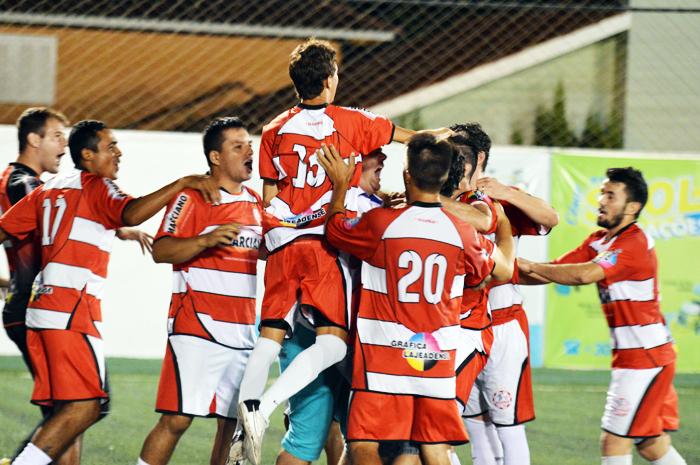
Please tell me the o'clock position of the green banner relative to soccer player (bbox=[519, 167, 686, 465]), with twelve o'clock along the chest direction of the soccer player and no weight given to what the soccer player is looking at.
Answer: The green banner is roughly at 3 o'clock from the soccer player.

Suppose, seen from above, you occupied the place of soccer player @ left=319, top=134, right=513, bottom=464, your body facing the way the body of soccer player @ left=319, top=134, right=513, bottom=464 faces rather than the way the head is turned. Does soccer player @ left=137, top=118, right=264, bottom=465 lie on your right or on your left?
on your left

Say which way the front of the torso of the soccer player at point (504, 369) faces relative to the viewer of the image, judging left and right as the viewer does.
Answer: facing the viewer and to the left of the viewer

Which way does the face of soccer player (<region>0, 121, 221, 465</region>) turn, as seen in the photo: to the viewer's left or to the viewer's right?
to the viewer's right

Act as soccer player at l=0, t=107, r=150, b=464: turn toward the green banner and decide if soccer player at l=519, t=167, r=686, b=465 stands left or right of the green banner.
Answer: right

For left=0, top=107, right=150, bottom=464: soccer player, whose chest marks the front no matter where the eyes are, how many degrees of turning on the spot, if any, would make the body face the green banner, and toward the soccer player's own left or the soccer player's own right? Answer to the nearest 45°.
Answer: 0° — they already face it

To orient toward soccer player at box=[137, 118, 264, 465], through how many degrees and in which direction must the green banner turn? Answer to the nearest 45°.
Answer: approximately 45° to its right

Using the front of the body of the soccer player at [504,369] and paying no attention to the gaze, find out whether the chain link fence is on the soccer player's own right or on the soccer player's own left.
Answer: on the soccer player's own right

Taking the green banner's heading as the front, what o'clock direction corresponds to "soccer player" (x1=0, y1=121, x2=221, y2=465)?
The soccer player is roughly at 1 o'clock from the green banner.

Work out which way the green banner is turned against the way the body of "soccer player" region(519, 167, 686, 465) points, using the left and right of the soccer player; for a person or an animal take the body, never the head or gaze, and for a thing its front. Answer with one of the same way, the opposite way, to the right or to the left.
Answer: to the left

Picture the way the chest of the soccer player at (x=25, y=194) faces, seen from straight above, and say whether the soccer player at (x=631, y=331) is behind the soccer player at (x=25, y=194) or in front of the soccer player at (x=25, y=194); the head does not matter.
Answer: in front

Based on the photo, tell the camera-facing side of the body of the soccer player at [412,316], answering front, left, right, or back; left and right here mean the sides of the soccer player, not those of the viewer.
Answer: back

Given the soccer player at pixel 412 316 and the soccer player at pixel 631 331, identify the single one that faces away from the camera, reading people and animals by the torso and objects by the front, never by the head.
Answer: the soccer player at pixel 412 316

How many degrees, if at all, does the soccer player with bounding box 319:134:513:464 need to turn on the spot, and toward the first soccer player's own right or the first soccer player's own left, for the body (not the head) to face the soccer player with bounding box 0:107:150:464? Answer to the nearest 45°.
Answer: approximately 90° to the first soccer player's own left

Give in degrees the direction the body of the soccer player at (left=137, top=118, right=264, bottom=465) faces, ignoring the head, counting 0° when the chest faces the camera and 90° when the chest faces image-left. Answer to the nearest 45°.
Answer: approximately 315°

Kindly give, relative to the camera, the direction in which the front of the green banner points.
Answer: facing the viewer
